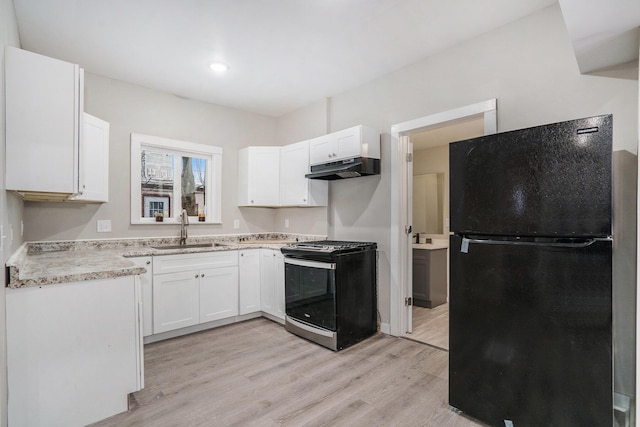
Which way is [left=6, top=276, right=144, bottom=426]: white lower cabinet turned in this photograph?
to the viewer's right

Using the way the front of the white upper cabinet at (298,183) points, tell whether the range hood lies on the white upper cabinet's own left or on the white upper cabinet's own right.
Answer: on the white upper cabinet's own left

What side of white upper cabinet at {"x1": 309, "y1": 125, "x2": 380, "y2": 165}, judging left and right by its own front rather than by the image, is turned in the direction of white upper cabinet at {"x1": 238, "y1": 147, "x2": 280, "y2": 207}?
right

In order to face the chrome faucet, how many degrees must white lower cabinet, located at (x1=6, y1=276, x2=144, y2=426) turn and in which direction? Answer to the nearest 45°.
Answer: approximately 45° to its left

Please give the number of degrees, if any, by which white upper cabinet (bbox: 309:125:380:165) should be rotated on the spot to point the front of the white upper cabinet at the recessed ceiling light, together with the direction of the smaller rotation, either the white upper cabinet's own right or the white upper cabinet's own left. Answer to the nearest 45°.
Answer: approximately 45° to the white upper cabinet's own right

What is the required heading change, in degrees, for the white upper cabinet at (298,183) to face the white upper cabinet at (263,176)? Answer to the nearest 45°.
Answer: approximately 90° to its right

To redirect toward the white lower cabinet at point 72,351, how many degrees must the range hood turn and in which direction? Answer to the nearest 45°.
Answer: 0° — it already faces it

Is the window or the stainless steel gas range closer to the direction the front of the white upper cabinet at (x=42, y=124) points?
the stainless steel gas range
